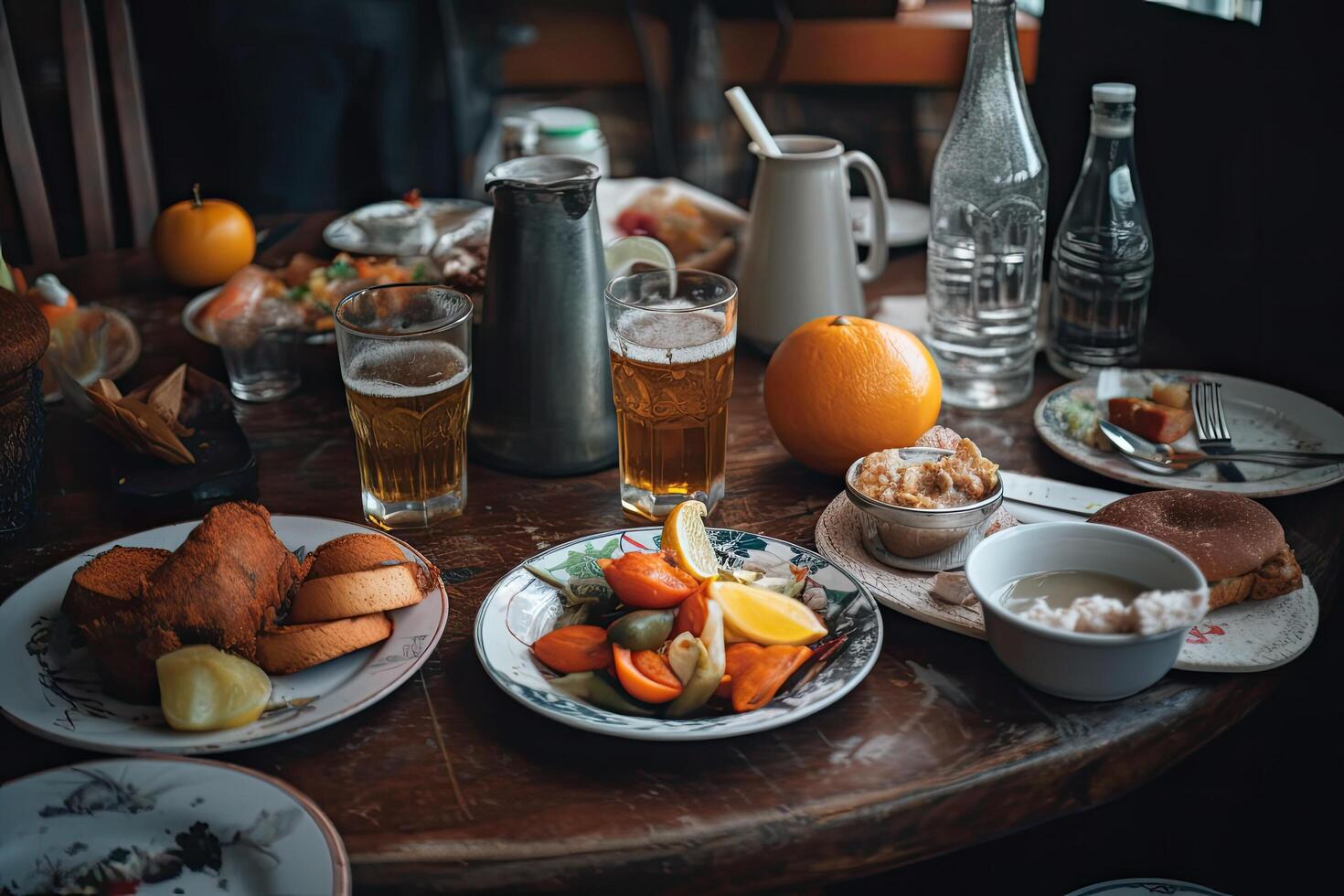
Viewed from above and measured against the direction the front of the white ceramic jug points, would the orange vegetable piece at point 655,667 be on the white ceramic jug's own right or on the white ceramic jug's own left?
on the white ceramic jug's own left

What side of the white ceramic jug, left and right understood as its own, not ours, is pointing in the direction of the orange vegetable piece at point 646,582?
left

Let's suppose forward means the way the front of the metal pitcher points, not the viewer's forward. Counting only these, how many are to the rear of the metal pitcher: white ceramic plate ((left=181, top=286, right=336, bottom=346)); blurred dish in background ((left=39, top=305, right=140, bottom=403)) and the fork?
1

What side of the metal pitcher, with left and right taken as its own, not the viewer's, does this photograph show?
left

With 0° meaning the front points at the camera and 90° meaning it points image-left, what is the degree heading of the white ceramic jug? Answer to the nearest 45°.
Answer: approximately 90°

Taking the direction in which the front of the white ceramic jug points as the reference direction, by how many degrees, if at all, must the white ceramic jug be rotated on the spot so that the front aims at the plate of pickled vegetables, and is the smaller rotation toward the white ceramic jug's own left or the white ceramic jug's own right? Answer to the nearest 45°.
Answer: approximately 90° to the white ceramic jug's own left
